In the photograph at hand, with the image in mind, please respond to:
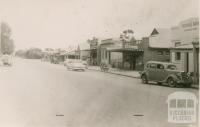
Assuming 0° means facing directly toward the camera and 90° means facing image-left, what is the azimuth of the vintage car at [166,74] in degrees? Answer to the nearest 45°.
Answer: approximately 315°

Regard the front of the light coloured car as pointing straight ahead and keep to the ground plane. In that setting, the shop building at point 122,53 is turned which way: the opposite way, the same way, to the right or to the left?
to the right

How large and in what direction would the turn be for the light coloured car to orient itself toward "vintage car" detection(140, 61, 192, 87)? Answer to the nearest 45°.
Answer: approximately 45° to its left

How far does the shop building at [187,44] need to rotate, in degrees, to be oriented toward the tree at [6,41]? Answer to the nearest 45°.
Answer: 0° — it already faces it

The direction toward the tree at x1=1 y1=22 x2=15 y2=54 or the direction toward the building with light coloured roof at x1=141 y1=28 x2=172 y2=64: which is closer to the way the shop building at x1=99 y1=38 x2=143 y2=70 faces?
the tree

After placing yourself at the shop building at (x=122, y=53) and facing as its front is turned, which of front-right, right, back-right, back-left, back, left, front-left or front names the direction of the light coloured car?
front-right

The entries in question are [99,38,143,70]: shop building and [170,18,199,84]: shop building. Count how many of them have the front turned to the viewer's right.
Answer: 0

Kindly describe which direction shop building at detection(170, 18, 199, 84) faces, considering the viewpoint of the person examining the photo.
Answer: facing the viewer and to the left of the viewer

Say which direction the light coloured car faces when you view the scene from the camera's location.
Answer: facing the viewer and to the right of the viewer
